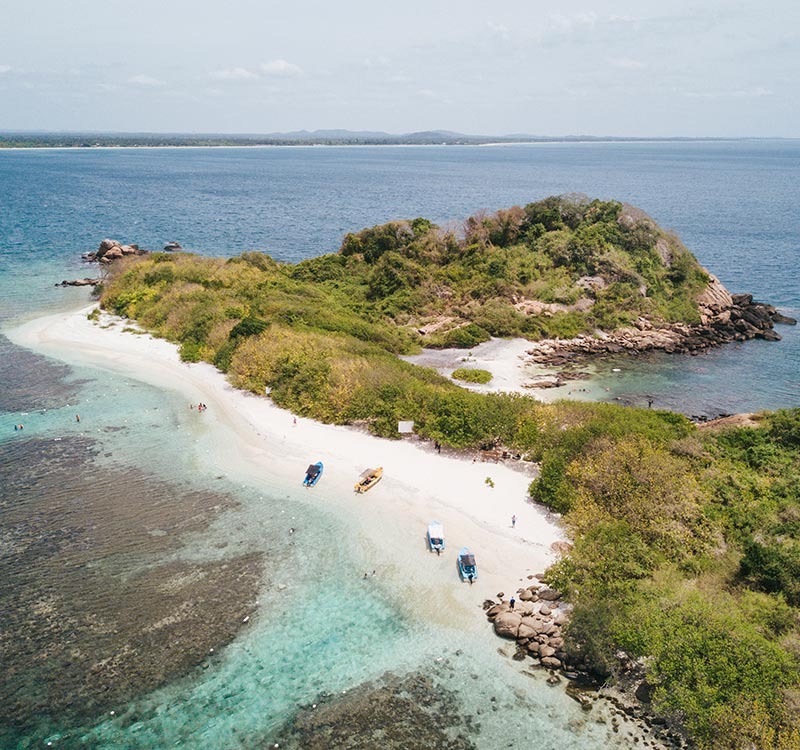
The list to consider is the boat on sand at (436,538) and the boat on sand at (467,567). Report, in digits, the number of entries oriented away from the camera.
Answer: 2

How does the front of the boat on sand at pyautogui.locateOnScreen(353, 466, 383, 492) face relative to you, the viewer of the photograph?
facing away from the viewer and to the right of the viewer

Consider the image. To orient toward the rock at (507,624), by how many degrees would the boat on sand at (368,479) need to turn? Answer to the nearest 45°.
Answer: approximately 90° to its right

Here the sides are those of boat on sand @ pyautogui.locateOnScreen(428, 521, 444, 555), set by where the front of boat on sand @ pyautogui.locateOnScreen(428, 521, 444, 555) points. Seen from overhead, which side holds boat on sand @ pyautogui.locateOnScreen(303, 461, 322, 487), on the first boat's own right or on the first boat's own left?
on the first boat's own left

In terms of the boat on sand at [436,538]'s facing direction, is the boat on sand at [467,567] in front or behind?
behind

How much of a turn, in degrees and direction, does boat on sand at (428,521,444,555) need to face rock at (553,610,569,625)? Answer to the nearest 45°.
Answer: approximately 135° to its right

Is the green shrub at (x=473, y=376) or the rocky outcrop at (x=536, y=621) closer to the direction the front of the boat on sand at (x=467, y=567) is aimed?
the green shrub

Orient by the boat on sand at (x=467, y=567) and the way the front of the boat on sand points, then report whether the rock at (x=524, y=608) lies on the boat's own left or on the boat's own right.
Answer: on the boat's own right

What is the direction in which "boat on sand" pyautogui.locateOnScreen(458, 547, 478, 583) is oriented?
away from the camera

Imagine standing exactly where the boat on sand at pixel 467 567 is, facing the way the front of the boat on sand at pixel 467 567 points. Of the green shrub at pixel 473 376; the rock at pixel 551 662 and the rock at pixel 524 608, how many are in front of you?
1

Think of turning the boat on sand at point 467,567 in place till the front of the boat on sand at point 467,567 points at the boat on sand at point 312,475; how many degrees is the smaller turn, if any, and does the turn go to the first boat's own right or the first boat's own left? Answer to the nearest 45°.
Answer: approximately 45° to the first boat's own left

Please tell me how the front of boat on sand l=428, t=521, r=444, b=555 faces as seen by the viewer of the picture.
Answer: facing away from the viewer

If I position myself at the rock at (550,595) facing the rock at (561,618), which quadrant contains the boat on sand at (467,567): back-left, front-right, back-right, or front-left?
back-right

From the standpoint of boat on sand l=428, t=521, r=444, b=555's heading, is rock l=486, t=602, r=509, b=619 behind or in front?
behind
